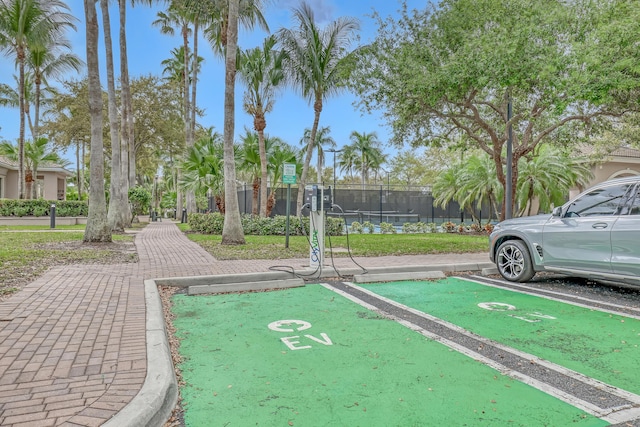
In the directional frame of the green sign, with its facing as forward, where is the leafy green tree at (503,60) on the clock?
The leafy green tree is roughly at 9 o'clock from the green sign.

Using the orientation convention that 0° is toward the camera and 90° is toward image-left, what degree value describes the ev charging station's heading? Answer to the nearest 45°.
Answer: approximately 0°

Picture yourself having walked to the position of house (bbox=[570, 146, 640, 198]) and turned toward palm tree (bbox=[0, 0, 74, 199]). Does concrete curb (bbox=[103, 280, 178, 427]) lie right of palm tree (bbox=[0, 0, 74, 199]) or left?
left

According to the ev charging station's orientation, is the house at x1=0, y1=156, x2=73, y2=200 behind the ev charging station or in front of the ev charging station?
behind

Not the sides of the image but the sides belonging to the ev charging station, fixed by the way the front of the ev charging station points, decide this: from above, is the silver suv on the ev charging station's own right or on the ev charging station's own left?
on the ev charging station's own left

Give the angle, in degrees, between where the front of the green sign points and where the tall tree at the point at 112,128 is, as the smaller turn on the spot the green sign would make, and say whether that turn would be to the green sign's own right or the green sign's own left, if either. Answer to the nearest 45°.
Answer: approximately 135° to the green sign's own right

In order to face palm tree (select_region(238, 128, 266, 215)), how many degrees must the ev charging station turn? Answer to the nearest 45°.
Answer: approximately 180°

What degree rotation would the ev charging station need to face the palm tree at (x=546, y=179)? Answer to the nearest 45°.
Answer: approximately 135° to its left

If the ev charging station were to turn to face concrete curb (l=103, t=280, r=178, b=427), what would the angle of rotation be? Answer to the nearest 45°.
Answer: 0° — it already faces it

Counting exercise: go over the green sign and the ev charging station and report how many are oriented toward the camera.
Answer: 2

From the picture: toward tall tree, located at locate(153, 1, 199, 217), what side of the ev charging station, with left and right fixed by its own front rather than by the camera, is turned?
back
